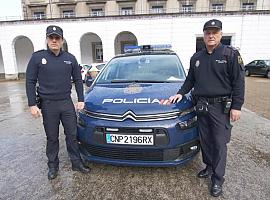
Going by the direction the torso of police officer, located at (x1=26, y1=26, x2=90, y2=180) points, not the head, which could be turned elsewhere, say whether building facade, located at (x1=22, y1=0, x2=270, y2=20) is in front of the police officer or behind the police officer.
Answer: behind

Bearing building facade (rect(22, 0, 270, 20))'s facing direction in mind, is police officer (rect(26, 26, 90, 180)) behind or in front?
in front

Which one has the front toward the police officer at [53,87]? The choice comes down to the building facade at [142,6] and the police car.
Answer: the building facade

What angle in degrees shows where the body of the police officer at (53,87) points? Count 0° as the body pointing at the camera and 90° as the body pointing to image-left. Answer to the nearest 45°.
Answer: approximately 0°

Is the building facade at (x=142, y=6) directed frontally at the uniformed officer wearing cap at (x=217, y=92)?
yes

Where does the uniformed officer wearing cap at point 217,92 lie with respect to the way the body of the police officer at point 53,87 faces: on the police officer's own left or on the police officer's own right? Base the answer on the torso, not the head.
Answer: on the police officer's own left

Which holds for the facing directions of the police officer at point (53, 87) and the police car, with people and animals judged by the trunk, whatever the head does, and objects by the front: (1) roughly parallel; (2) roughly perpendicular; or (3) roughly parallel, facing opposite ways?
roughly parallel

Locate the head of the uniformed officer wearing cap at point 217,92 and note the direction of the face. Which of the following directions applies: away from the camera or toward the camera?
toward the camera

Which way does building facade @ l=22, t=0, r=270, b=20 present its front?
toward the camera

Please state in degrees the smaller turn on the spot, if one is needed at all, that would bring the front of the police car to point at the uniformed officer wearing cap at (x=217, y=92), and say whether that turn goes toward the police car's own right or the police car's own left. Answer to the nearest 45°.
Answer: approximately 90° to the police car's own left

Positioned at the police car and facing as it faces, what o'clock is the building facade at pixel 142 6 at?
The building facade is roughly at 6 o'clock from the police car.

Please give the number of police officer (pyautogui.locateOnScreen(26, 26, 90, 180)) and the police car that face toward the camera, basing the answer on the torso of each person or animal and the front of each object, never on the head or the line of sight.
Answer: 2

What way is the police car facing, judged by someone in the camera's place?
facing the viewer

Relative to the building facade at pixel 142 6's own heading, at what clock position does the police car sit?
The police car is roughly at 12 o'clock from the building facade.

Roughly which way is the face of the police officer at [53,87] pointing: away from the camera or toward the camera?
toward the camera

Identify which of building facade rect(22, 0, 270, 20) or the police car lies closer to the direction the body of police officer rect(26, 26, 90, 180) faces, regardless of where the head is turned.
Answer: the police car
